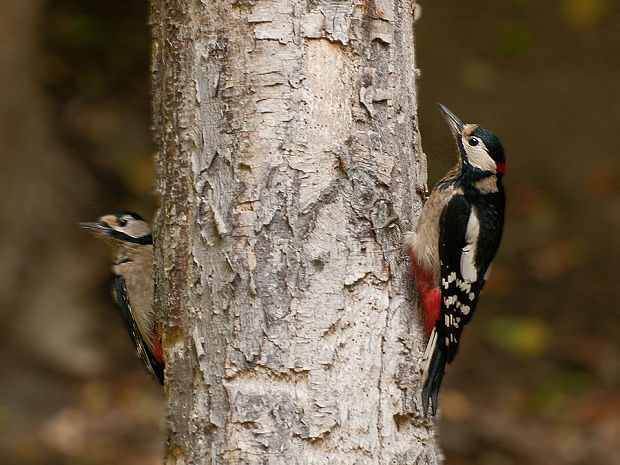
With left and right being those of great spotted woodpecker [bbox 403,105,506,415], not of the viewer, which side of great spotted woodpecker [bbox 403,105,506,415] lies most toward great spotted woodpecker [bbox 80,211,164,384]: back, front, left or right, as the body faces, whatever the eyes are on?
front

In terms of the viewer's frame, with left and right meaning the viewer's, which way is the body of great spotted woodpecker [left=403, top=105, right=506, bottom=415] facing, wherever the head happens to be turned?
facing to the left of the viewer
